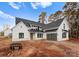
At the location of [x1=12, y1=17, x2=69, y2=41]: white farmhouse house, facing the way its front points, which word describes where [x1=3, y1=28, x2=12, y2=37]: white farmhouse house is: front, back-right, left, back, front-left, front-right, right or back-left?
back-right

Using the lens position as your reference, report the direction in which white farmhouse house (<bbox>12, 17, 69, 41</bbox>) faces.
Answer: facing the viewer and to the right of the viewer
